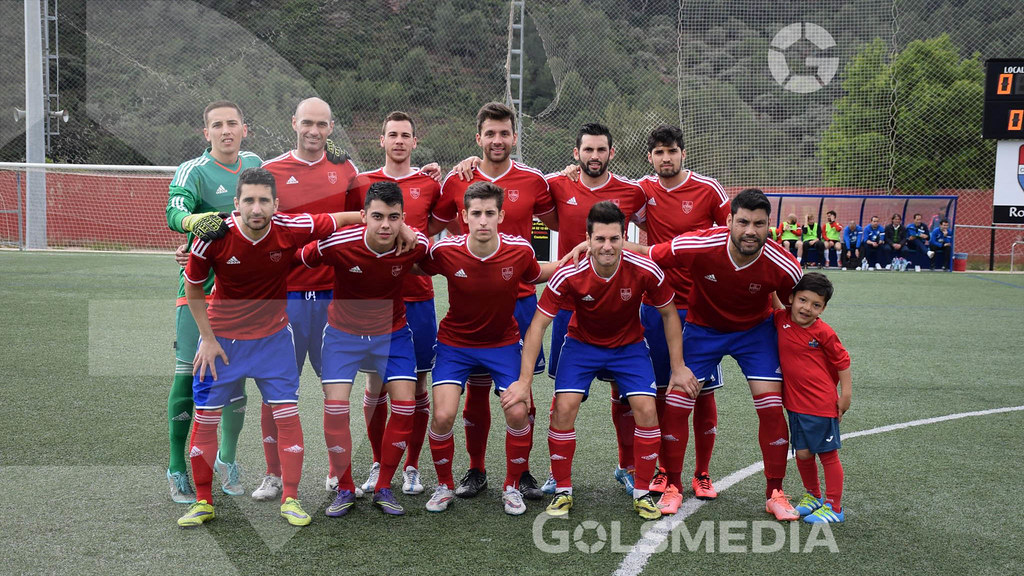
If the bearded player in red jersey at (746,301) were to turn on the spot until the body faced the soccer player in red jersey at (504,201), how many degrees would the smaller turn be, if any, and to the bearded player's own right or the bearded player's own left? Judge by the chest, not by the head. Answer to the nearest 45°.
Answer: approximately 90° to the bearded player's own right

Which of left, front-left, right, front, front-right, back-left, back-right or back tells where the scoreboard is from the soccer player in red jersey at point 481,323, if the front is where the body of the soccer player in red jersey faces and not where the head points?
back-left

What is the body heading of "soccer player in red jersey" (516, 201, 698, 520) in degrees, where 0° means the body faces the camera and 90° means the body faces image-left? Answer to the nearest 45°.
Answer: approximately 0°

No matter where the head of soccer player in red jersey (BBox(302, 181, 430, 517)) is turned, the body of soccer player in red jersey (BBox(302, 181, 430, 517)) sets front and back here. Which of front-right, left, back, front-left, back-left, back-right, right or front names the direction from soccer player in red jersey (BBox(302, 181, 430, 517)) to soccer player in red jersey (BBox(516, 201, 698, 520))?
left

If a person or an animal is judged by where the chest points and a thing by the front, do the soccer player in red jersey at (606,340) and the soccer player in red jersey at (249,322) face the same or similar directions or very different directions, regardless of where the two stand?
same or similar directions

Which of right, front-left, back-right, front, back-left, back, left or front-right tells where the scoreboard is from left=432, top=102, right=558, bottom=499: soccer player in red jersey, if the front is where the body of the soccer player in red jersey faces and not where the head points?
back-left

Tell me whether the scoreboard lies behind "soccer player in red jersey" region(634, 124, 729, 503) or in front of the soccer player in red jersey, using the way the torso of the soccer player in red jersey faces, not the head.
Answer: behind

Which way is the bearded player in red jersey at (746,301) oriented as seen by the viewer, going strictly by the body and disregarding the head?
toward the camera

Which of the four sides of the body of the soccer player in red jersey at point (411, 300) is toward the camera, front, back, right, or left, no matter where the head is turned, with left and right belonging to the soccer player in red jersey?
front

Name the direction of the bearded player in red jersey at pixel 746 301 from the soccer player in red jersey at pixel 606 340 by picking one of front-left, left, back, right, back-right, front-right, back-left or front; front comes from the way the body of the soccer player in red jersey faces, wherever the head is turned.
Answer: left

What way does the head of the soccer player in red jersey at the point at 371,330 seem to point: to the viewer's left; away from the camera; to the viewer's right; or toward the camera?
toward the camera

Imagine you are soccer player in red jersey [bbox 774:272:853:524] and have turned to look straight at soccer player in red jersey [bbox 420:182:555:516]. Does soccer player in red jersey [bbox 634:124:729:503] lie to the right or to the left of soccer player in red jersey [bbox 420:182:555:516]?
right

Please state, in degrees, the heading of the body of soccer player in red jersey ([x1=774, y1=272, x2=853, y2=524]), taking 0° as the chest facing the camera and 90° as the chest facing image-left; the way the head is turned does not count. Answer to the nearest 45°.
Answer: approximately 45°

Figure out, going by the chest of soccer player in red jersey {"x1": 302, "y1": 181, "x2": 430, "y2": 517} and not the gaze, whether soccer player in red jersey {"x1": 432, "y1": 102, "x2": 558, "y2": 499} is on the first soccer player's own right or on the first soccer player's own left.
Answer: on the first soccer player's own left

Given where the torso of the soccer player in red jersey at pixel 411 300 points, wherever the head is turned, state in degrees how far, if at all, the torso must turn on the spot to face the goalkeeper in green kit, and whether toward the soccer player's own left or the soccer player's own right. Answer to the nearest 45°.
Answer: approximately 90° to the soccer player's own right

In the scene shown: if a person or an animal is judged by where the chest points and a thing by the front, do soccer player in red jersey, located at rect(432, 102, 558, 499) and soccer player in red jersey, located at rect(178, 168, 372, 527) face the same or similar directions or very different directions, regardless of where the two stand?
same or similar directions

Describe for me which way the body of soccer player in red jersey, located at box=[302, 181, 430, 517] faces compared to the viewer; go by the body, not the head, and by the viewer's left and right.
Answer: facing the viewer

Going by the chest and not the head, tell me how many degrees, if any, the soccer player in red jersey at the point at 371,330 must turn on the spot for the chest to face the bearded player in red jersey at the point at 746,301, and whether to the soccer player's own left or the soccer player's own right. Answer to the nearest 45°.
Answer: approximately 90° to the soccer player's own left
